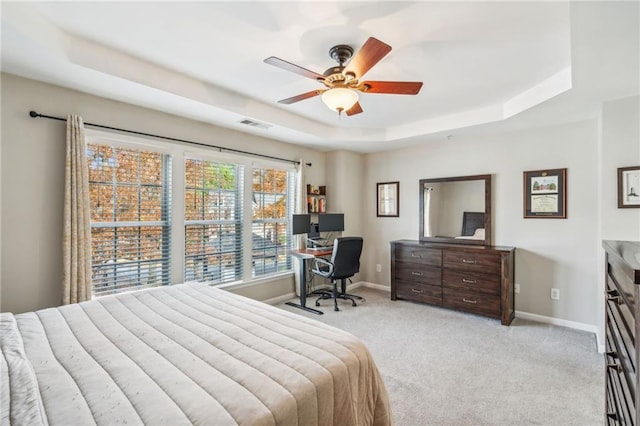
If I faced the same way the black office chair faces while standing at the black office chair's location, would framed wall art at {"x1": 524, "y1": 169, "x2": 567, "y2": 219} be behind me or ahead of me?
behind

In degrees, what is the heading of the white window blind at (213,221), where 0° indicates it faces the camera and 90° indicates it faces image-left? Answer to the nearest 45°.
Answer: approximately 315°

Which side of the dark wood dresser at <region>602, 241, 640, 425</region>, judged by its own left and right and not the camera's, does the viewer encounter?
left

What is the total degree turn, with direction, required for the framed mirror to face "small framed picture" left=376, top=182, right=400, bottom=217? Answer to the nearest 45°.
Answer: approximately 45° to its right

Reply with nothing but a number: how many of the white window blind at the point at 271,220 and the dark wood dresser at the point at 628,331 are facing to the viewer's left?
1

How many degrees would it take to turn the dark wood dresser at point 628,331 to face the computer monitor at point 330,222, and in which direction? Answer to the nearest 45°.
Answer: approximately 45° to its right

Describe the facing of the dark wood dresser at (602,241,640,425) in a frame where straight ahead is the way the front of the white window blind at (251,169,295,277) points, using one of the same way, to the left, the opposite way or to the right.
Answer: the opposite way

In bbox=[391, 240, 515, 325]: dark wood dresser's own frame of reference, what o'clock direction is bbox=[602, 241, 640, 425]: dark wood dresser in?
bbox=[602, 241, 640, 425]: dark wood dresser is roughly at 10 o'clock from bbox=[391, 240, 515, 325]: dark wood dresser.
